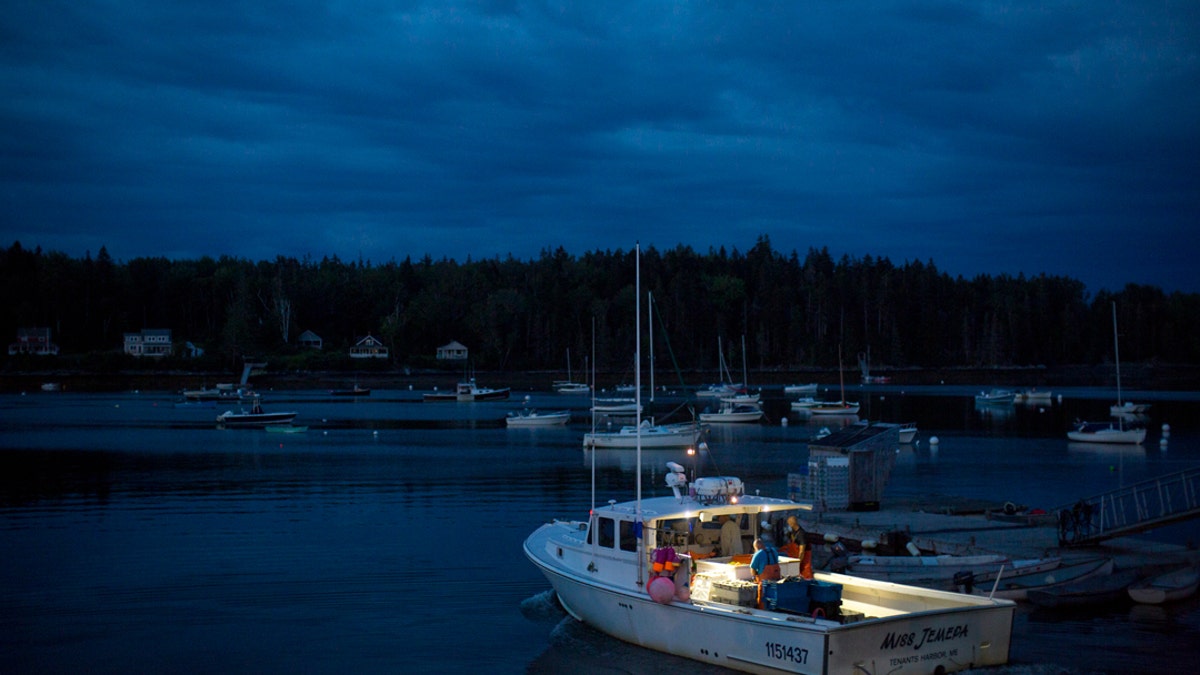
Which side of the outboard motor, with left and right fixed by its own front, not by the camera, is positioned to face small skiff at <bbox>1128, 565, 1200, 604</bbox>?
front

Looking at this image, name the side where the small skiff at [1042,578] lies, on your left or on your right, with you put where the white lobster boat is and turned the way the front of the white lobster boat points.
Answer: on your right

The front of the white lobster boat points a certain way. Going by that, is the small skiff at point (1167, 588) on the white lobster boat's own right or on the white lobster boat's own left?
on the white lobster boat's own right

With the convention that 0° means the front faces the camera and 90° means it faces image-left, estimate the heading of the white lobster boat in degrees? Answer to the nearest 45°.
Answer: approximately 135°

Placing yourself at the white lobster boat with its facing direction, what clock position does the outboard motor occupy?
The outboard motor is roughly at 3 o'clock from the white lobster boat.

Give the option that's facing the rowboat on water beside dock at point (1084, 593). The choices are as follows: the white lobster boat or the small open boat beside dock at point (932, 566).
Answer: the small open boat beside dock at point (932, 566)

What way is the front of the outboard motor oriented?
to the viewer's right

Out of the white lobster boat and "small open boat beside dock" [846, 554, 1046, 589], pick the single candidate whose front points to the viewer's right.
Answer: the small open boat beside dock

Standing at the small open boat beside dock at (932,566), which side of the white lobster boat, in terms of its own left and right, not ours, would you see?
right

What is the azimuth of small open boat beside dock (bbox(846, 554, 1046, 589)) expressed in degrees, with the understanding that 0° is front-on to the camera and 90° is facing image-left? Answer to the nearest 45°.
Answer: approximately 270°

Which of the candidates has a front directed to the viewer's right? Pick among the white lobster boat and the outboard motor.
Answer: the outboard motor
